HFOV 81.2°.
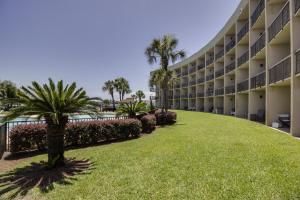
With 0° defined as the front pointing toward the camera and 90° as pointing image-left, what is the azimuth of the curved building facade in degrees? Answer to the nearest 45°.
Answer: approximately 45°

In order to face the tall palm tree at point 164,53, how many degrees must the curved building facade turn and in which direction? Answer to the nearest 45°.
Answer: approximately 45° to its right

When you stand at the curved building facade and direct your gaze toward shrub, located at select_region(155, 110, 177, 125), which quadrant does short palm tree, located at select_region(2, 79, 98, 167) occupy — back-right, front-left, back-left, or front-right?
front-left

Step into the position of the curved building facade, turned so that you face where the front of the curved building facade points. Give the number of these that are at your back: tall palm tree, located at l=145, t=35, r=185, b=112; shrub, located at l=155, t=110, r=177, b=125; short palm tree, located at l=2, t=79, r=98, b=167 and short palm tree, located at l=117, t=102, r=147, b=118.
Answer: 0

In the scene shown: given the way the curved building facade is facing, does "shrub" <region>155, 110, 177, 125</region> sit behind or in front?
in front

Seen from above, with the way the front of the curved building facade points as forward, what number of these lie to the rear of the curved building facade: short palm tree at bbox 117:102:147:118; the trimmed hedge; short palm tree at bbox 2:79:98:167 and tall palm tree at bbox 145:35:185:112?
0

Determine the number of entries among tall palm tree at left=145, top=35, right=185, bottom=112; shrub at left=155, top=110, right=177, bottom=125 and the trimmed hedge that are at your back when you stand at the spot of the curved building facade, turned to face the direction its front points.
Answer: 0

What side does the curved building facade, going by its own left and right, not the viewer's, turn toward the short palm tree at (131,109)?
front

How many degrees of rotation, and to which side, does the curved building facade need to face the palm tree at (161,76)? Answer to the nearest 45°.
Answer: approximately 45° to its right

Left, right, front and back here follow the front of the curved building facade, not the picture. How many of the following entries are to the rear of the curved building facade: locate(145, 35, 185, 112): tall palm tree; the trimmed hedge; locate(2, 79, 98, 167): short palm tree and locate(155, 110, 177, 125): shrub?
0
